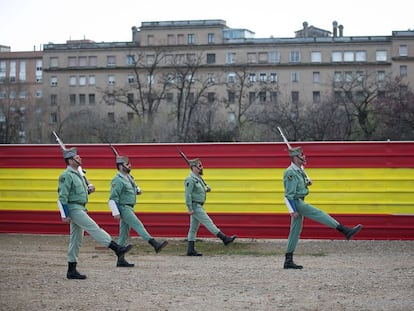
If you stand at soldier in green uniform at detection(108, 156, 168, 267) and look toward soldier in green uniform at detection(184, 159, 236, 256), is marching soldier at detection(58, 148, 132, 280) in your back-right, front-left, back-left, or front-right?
back-right

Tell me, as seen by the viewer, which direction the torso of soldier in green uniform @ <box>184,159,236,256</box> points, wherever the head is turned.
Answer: to the viewer's right

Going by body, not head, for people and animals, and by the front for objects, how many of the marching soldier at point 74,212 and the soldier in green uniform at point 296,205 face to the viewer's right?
2

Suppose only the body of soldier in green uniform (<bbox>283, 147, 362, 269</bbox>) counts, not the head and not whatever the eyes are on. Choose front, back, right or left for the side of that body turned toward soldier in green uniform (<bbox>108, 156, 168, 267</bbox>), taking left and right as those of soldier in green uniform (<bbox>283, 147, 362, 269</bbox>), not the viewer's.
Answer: back

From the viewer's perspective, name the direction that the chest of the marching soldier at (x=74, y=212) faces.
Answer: to the viewer's right

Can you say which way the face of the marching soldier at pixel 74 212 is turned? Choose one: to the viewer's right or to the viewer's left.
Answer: to the viewer's right

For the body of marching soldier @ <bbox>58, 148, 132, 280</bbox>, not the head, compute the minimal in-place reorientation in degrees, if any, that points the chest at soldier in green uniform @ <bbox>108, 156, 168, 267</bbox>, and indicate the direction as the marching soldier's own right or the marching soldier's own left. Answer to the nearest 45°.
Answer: approximately 45° to the marching soldier's own left

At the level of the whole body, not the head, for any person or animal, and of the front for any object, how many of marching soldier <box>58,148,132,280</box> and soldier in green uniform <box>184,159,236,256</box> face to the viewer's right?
2

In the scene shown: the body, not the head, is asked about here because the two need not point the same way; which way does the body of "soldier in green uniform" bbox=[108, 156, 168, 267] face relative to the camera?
to the viewer's right

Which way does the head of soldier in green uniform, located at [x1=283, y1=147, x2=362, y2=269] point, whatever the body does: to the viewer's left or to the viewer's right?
to the viewer's right

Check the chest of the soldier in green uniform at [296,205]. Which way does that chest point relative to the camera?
to the viewer's right
